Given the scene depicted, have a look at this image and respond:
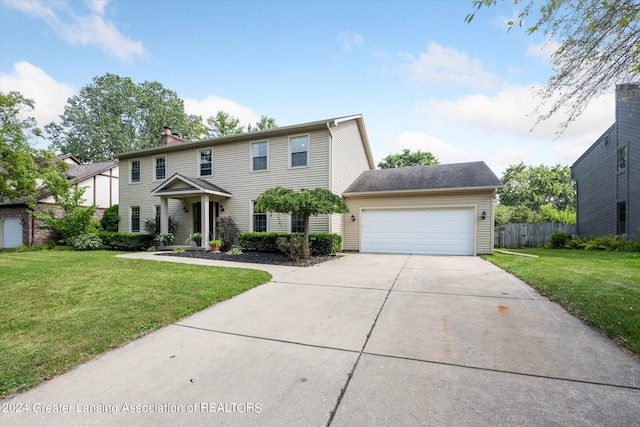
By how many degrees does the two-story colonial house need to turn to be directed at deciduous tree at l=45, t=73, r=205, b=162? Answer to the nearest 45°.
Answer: approximately 90° to its right

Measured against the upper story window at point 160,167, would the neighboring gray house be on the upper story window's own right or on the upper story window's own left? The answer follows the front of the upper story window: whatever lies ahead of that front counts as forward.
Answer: on the upper story window's own left

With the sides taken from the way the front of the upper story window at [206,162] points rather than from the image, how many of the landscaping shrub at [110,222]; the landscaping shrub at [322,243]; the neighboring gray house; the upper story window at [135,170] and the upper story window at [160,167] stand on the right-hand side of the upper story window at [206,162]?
3

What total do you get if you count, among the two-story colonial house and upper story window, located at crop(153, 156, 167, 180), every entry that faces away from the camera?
0

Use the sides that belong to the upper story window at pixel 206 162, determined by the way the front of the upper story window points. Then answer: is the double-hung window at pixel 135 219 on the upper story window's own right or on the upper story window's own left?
on the upper story window's own right

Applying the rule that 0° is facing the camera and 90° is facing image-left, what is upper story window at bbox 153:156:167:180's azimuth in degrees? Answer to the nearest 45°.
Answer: approximately 45°

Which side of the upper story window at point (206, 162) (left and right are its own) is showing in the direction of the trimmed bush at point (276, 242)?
left

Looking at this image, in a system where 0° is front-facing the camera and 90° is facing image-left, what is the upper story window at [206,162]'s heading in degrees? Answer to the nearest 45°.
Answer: approximately 45°

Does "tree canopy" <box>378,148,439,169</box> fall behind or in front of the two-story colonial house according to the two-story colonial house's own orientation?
behind

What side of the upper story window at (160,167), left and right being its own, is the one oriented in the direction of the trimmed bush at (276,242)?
left

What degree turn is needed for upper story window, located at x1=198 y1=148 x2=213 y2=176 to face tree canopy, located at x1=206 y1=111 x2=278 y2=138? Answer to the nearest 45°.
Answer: approximately 135° to its right
